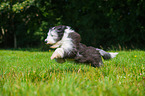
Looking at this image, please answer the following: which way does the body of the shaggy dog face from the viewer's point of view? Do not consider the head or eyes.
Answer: to the viewer's left
